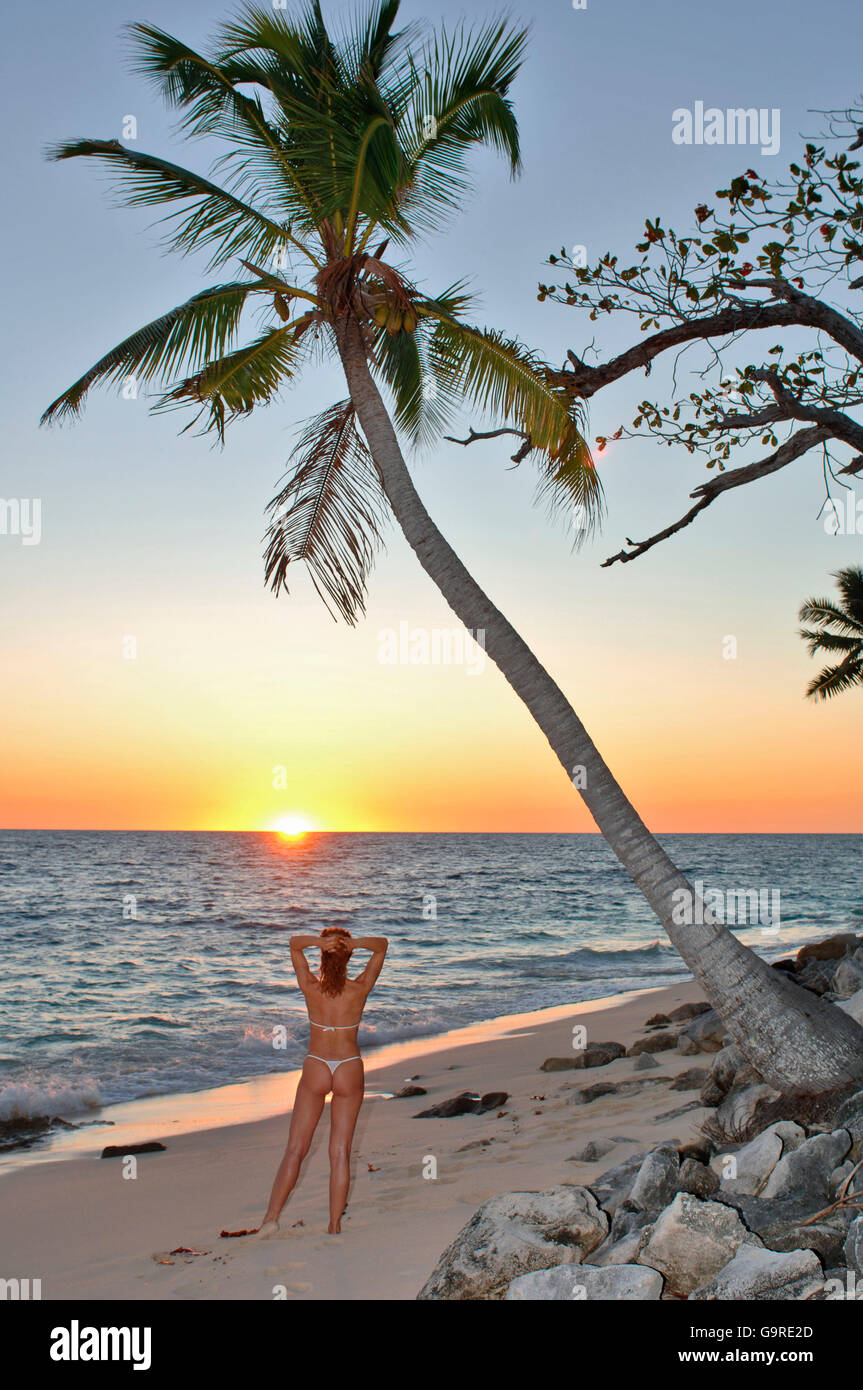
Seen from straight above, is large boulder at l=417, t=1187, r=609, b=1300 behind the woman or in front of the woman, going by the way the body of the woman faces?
behind

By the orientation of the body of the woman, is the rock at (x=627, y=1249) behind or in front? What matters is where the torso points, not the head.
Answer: behind

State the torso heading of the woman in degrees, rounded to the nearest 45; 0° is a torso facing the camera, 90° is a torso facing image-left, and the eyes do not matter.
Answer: approximately 180°

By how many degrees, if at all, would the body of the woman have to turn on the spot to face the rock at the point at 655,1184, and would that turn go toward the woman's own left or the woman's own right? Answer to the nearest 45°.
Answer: approximately 135° to the woman's own right

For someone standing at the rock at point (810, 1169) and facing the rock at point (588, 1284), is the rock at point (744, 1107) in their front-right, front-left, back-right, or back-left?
back-right

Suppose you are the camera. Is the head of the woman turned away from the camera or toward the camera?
away from the camera

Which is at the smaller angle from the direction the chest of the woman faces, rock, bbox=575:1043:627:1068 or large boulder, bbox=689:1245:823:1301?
the rock

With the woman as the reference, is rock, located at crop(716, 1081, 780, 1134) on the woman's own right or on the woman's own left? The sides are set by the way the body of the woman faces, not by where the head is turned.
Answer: on the woman's own right

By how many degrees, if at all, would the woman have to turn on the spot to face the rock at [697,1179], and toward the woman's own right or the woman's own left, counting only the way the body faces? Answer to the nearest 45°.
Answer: approximately 135° to the woman's own right

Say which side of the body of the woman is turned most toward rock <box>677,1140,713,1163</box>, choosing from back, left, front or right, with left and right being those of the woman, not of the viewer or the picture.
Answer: right

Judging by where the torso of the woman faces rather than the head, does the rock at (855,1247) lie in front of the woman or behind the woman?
behind

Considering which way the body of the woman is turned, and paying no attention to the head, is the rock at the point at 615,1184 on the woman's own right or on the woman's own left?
on the woman's own right
